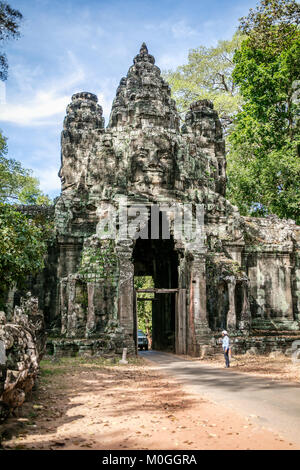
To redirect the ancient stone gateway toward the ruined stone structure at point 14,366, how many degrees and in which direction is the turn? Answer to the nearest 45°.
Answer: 0° — it already faces it

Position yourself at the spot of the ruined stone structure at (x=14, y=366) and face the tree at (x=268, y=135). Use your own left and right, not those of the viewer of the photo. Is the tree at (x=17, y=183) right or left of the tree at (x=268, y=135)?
left

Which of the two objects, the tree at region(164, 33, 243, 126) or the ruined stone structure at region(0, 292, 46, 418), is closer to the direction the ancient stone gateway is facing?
the ruined stone structure

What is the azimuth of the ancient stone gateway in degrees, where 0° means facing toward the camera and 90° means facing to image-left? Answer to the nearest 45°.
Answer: approximately 0°

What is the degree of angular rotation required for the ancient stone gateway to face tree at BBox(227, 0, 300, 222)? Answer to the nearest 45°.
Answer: approximately 135° to its left

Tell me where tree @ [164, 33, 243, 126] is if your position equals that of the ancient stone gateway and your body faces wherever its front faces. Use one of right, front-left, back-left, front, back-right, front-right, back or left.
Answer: back

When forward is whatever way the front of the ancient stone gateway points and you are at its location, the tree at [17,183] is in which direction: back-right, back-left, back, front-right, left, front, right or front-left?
back-right

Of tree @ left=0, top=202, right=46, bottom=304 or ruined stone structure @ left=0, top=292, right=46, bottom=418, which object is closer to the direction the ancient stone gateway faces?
the ruined stone structure
